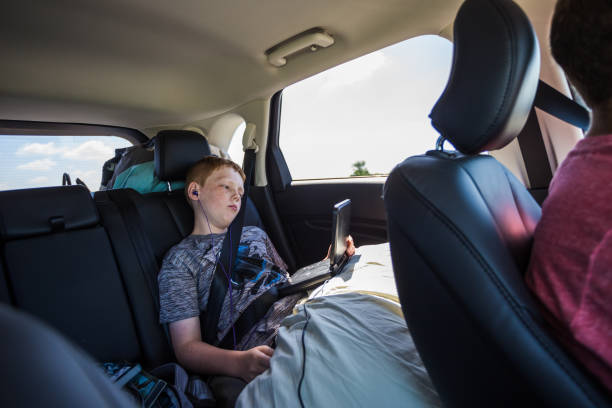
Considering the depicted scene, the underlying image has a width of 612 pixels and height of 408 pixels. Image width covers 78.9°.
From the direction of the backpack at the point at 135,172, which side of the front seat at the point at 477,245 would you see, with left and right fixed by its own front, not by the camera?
back

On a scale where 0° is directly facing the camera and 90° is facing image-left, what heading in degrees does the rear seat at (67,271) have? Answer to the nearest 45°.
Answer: approximately 315°

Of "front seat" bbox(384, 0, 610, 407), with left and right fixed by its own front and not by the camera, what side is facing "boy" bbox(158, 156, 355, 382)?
back

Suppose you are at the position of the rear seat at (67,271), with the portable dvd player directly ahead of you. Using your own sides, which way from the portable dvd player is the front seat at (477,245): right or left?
right

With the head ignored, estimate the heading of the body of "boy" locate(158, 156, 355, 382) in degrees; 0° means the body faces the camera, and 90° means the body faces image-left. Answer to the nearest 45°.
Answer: approximately 315°

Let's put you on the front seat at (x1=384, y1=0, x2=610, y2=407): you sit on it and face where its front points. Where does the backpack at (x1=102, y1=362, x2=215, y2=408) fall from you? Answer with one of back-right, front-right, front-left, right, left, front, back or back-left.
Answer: back

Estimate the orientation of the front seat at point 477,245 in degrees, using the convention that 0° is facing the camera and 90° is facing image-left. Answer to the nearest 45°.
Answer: approximately 270°
